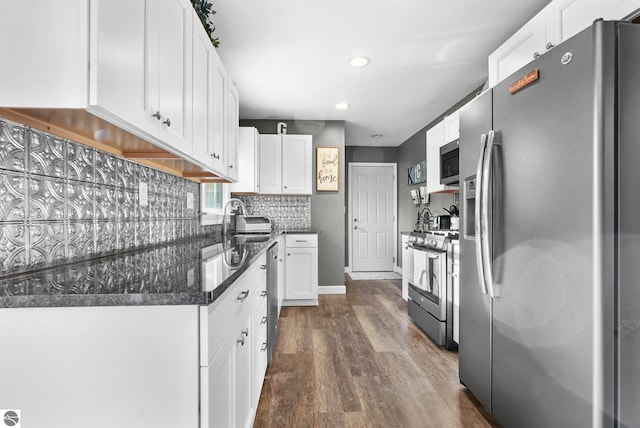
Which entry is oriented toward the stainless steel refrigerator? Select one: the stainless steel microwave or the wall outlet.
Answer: the wall outlet

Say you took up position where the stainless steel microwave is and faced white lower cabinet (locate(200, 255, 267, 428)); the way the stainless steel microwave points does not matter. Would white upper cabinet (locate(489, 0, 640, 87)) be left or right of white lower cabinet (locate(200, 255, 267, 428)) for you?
left

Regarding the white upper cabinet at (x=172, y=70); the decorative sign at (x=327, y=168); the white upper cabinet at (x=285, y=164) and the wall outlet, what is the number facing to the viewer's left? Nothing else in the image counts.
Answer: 0

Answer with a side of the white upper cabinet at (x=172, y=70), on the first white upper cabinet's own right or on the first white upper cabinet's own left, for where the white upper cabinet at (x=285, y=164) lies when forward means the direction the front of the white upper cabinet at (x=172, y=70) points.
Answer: on the first white upper cabinet's own left

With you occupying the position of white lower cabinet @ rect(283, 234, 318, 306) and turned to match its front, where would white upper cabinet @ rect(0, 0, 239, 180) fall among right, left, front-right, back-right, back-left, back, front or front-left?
front

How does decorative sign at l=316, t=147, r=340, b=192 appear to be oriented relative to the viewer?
toward the camera

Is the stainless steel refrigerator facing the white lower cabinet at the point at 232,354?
yes

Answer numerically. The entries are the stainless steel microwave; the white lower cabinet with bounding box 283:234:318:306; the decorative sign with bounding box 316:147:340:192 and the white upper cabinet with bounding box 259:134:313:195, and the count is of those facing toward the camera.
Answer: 3

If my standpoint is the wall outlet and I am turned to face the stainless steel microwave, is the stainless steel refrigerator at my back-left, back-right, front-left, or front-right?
front-right

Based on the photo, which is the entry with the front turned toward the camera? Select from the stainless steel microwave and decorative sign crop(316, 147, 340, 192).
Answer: the decorative sign

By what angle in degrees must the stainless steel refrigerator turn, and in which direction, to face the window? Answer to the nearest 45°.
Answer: approximately 45° to its right

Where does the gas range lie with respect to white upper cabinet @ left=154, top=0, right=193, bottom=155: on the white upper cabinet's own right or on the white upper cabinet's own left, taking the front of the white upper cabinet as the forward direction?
on the white upper cabinet's own left

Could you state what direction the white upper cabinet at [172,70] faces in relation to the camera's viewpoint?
facing the viewer and to the right of the viewer

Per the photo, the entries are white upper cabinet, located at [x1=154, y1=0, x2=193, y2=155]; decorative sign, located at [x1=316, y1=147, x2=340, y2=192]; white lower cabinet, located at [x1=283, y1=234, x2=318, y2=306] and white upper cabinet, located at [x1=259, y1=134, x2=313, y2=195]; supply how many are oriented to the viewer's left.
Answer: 0

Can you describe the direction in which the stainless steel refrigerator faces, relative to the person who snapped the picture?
facing the viewer and to the left of the viewer

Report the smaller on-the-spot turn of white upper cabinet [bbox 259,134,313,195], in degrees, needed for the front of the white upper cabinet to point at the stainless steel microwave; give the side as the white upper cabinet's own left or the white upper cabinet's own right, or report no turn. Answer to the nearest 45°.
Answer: approximately 45° to the white upper cabinet's own left

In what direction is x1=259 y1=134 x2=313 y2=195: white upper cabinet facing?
toward the camera

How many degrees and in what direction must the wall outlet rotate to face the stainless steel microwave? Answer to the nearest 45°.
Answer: approximately 45° to its left

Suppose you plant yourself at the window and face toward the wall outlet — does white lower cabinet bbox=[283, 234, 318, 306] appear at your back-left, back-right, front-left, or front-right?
back-left

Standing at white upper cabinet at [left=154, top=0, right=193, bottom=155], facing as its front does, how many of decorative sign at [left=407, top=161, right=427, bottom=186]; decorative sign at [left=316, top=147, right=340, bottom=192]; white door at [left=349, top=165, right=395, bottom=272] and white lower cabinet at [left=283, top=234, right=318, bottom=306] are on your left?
4

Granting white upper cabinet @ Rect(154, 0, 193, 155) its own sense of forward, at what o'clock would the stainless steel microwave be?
The stainless steel microwave is roughly at 10 o'clock from the white upper cabinet.

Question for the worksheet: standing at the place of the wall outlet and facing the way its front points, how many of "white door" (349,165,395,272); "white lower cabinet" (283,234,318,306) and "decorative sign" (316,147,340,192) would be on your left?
3

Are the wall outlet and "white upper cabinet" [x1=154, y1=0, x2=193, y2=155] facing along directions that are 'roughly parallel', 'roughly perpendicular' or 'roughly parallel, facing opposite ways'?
roughly parallel
